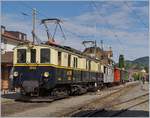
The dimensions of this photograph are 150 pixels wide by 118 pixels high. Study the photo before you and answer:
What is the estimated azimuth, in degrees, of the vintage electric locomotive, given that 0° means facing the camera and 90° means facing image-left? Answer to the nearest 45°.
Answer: approximately 45°
